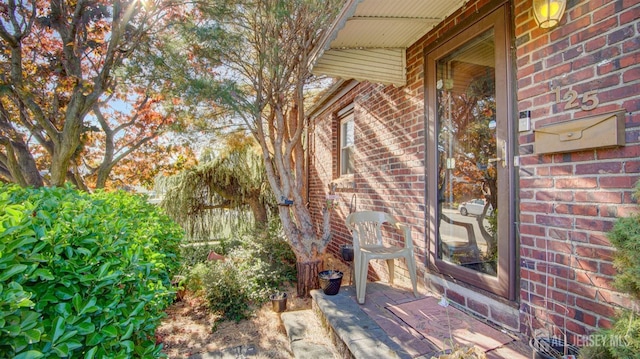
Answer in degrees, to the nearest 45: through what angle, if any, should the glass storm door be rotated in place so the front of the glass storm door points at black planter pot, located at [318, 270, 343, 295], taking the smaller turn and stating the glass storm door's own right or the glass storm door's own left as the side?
approximately 45° to the glass storm door's own right

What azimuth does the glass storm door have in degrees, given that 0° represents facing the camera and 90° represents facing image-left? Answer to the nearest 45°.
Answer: approximately 45°

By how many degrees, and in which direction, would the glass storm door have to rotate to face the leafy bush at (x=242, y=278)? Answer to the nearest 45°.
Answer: approximately 45° to its right

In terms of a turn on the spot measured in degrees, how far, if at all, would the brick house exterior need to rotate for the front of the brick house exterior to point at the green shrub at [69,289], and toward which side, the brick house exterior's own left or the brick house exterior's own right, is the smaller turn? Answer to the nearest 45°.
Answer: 0° — it already faces it

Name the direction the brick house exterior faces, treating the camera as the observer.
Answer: facing the viewer and to the left of the viewer

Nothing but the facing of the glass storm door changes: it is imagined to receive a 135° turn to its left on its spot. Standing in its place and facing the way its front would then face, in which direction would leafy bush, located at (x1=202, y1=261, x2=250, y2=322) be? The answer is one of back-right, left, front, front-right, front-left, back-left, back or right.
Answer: back

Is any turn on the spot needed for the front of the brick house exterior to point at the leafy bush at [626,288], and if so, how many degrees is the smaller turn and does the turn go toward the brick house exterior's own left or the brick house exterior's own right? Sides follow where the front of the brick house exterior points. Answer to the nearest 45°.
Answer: approximately 45° to the brick house exterior's own left

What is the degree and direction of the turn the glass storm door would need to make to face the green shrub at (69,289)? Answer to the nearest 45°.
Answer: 0° — it already faces it

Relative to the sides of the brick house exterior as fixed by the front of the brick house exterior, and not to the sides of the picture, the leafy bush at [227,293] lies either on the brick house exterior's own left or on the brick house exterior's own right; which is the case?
on the brick house exterior's own right

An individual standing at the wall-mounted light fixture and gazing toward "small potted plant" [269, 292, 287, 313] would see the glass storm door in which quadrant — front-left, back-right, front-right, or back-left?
front-right

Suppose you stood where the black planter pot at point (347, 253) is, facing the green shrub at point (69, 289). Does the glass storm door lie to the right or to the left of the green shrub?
left
